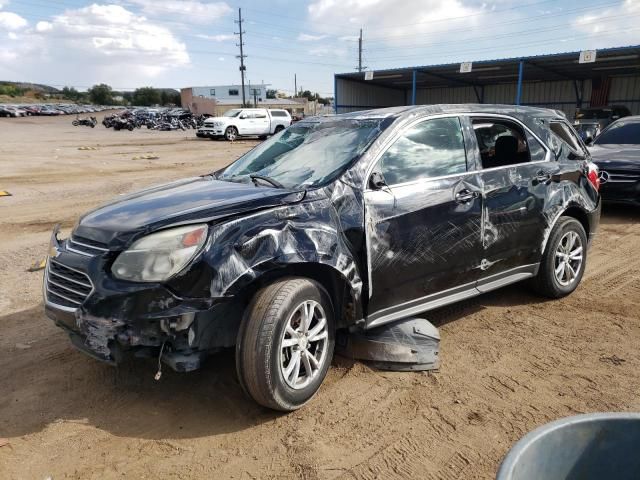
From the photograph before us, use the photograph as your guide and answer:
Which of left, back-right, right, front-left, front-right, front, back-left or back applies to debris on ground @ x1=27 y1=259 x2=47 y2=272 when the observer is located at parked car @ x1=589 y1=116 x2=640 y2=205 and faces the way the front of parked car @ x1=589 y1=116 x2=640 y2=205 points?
front

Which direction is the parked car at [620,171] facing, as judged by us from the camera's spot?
facing the viewer and to the left of the viewer

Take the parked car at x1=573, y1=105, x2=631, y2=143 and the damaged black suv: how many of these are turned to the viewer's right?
0

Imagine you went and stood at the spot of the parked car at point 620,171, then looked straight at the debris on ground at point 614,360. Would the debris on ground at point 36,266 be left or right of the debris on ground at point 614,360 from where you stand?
right

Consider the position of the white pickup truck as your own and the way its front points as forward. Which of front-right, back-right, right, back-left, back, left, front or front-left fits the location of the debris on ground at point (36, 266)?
front-left

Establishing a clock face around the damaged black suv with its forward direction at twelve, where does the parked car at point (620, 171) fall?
The parked car is roughly at 6 o'clock from the damaged black suv.

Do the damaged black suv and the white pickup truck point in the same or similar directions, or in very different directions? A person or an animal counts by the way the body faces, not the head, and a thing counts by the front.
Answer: same or similar directions

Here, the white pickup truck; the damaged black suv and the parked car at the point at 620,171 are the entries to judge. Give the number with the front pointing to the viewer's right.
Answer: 0

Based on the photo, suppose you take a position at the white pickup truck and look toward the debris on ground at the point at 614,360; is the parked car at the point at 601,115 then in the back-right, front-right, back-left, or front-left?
front-left

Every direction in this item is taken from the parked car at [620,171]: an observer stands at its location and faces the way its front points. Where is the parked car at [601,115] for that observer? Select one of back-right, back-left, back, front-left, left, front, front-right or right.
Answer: back-right

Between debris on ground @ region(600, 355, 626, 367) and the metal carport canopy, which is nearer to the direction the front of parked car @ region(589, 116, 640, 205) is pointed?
the debris on ground

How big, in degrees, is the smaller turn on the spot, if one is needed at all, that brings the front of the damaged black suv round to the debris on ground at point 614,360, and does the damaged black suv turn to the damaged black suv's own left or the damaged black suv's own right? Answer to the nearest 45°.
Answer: approximately 135° to the damaged black suv's own left
